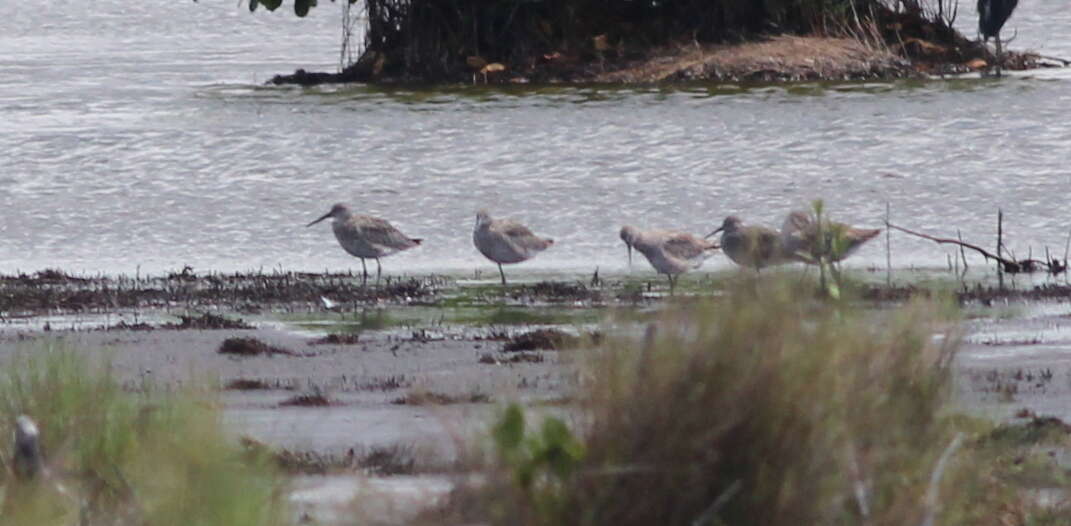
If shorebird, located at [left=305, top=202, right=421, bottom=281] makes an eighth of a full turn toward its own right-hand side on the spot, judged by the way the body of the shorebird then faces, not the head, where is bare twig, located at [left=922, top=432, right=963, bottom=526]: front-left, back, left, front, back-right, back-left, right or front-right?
back-left

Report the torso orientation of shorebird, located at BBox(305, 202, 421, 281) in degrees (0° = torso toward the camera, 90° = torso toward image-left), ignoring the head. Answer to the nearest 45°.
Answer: approximately 90°

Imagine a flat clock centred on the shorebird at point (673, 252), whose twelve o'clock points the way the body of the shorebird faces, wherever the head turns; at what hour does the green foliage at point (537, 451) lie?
The green foliage is roughly at 9 o'clock from the shorebird.

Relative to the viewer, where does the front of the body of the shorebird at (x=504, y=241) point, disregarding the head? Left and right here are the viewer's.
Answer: facing to the left of the viewer

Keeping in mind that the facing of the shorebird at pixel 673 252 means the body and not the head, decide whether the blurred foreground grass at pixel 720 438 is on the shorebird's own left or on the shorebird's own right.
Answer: on the shorebird's own left

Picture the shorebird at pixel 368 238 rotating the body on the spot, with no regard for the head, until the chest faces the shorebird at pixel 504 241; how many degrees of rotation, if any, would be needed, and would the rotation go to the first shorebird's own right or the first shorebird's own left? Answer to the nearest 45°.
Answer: approximately 135° to the first shorebird's own left

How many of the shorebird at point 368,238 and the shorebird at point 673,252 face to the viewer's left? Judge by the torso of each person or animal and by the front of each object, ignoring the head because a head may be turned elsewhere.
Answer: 2

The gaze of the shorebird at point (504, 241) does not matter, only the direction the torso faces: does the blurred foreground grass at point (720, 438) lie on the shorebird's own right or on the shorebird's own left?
on the shorebird's own left

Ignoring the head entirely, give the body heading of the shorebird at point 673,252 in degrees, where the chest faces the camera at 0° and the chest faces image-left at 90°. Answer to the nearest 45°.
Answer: approximately 90°

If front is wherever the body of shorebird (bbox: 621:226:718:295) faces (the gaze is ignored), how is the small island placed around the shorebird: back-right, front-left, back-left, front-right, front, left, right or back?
right

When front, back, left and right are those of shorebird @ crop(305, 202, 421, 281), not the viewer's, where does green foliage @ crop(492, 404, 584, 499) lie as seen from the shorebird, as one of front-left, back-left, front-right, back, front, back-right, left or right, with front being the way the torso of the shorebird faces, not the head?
left
